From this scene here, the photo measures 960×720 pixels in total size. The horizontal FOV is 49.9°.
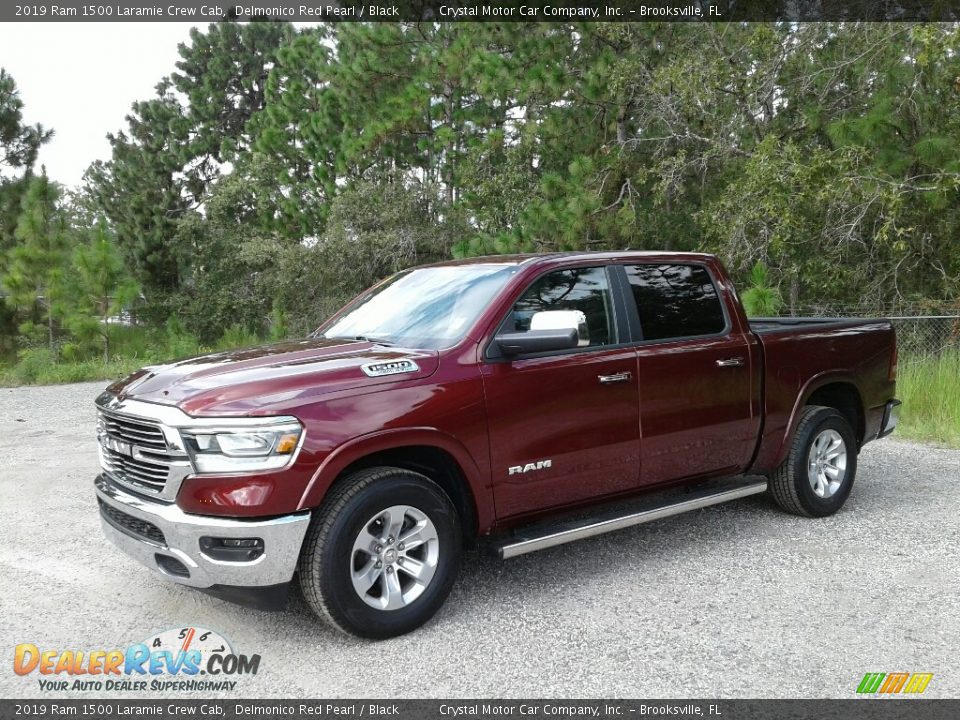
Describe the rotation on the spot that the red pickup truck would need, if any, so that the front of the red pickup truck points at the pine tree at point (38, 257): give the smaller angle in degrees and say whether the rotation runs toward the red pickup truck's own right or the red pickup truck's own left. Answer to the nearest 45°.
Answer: approximately 90° to the red pickup truck's own right

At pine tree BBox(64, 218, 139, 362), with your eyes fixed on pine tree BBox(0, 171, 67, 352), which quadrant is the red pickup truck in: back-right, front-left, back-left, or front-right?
back-left

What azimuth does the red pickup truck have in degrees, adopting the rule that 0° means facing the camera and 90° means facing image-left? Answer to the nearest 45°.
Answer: approximately 45°

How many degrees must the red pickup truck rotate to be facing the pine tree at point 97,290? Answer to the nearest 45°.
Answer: approximately 90° to its right
